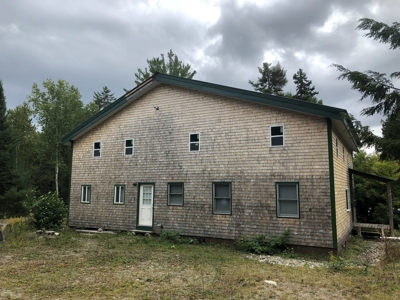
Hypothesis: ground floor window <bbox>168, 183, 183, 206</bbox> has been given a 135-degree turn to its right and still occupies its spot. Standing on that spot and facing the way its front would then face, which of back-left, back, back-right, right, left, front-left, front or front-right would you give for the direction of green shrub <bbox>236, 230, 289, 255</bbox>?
back

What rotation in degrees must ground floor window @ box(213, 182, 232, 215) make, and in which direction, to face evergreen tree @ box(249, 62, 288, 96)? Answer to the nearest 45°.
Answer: approximately 180°

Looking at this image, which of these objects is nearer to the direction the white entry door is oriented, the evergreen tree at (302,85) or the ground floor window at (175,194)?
the ground floor window

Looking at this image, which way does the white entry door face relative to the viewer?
toward the camera

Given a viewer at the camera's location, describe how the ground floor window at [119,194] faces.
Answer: facing the viewer

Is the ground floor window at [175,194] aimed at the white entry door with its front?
no

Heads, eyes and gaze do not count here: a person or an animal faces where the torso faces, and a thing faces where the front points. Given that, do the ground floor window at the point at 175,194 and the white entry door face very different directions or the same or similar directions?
same or similar directions

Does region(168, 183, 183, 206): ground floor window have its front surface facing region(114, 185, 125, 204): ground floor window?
no

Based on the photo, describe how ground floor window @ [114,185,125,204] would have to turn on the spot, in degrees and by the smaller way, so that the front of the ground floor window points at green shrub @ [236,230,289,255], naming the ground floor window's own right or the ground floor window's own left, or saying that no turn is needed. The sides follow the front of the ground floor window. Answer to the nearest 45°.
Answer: approximately 45° to the ground floor window's own left

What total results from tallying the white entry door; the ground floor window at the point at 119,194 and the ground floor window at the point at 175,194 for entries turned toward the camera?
3

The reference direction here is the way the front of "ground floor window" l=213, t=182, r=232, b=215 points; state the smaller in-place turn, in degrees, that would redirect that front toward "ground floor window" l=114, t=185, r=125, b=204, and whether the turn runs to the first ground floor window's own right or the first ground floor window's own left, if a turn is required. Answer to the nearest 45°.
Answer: approximately 135° to the first ground floor window's own right

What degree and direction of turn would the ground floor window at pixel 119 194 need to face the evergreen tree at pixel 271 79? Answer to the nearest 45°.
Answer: approximately 135° to its left

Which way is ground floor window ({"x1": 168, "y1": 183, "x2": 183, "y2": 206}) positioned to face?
toward the camera

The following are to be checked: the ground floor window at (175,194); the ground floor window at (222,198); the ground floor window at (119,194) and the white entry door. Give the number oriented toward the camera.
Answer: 4

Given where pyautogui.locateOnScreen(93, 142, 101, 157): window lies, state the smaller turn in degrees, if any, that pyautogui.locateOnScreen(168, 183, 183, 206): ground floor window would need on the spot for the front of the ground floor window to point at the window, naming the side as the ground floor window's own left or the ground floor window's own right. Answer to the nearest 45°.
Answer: approximately 135° to the ground floor window's own right

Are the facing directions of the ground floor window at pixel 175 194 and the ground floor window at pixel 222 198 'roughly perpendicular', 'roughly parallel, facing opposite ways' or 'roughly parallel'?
roughly parallel
